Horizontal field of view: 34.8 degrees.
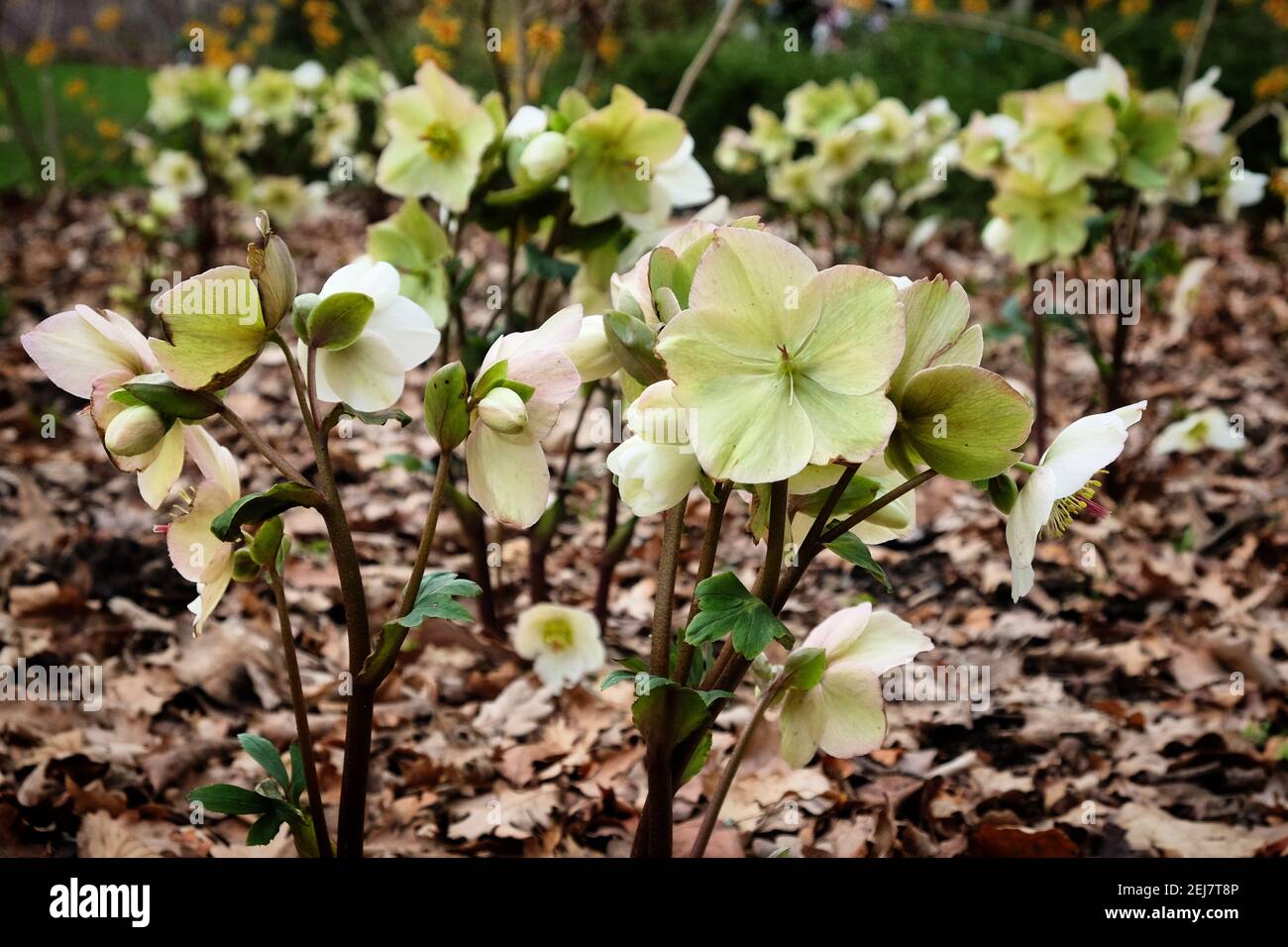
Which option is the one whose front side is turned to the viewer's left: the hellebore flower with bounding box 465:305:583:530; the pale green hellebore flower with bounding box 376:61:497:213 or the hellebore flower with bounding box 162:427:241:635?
the hellebore flower with bounding box 162:427:241:635

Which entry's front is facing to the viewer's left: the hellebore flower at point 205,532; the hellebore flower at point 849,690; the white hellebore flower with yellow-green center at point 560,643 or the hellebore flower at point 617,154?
the hellebore flower at point 205,532

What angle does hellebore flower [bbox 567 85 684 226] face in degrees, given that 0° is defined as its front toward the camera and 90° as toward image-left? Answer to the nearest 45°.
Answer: approximately 0°

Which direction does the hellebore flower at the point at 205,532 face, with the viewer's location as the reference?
facing to the left of the viewer

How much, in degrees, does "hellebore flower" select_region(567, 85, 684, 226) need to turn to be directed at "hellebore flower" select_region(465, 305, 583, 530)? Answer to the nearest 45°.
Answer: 0° — it already faces it
